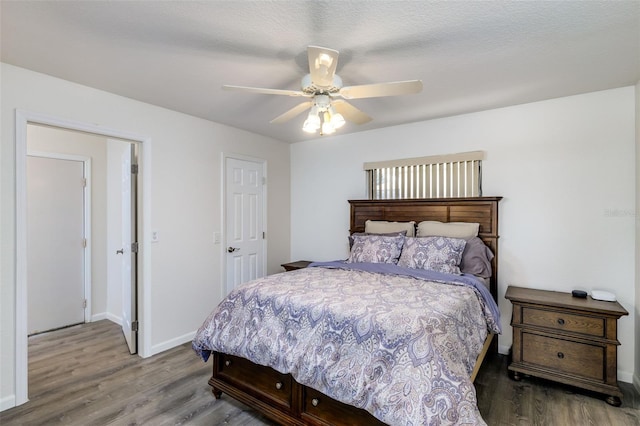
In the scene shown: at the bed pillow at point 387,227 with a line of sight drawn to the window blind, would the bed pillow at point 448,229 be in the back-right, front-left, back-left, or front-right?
front-right

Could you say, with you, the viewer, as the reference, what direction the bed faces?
facing the viewer and to the left of the viewer

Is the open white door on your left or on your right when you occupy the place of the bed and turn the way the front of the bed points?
on your right

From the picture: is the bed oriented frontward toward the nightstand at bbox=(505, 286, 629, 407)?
no

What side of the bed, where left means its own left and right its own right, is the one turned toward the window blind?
back

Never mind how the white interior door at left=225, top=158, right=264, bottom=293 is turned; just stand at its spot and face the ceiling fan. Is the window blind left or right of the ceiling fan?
left

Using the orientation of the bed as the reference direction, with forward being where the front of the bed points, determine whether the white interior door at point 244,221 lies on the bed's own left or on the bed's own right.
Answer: on the bed's own right
